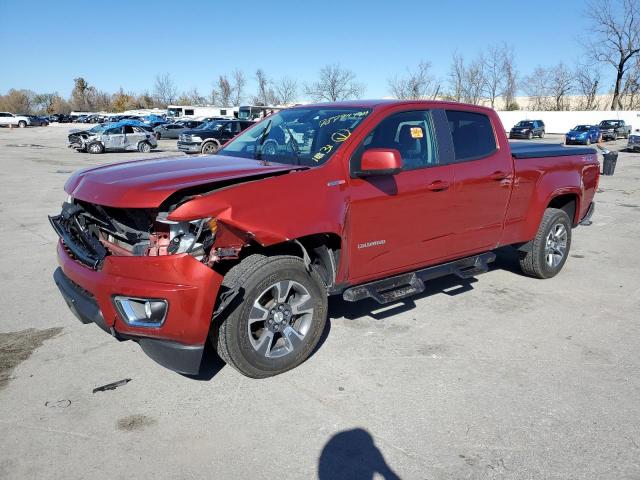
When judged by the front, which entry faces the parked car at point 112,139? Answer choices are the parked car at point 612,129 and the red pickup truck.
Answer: the parked car at point 612,129

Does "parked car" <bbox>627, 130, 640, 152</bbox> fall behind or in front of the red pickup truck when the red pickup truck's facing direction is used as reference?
behind

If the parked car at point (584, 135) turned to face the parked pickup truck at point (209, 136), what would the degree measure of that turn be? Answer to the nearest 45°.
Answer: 0° — it already faces it

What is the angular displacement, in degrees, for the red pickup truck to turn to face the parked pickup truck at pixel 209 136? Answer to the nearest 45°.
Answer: approximately 135° to its right

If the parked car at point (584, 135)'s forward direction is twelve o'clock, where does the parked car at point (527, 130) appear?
the parked car at point (527, 130) is roughly at 3 o'clock from the parked car at point (584, 135).

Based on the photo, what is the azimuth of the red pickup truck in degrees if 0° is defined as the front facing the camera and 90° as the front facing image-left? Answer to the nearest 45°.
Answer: approximately 45°

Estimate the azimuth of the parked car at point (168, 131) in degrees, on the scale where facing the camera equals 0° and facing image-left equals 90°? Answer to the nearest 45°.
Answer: approximately 90°

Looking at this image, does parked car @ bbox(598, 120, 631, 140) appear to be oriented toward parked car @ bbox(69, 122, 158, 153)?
yes
